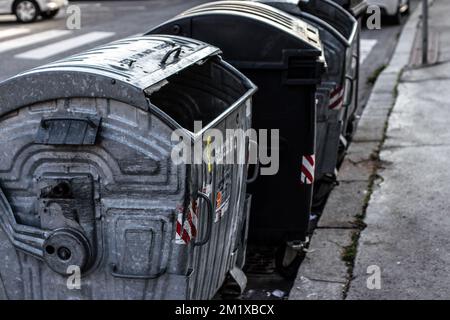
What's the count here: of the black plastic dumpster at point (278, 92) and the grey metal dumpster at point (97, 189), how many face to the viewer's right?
2

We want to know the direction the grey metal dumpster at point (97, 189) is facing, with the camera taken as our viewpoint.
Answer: facing to the right of the viewer

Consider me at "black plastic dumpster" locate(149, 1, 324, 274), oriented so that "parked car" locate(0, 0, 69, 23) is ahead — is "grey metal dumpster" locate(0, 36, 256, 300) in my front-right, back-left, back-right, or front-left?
back-left

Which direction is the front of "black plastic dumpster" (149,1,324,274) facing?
to the viewer's right

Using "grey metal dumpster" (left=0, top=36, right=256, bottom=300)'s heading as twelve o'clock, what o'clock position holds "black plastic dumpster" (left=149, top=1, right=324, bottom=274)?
The black plastic dumpster is roughly at 10 o'clock from the grey metal dumpster.

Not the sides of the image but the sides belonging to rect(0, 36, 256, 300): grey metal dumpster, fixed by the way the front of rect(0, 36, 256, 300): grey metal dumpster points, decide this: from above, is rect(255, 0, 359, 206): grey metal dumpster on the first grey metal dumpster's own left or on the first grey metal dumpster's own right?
on the first grey metal dumpster's own left

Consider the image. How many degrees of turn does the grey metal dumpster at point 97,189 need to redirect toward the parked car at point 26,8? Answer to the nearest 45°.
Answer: approximately 90° to its left

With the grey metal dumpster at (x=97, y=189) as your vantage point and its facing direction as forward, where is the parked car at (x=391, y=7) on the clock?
The parked car is roughly at 10 o'clock from the grey metal dumpster.
